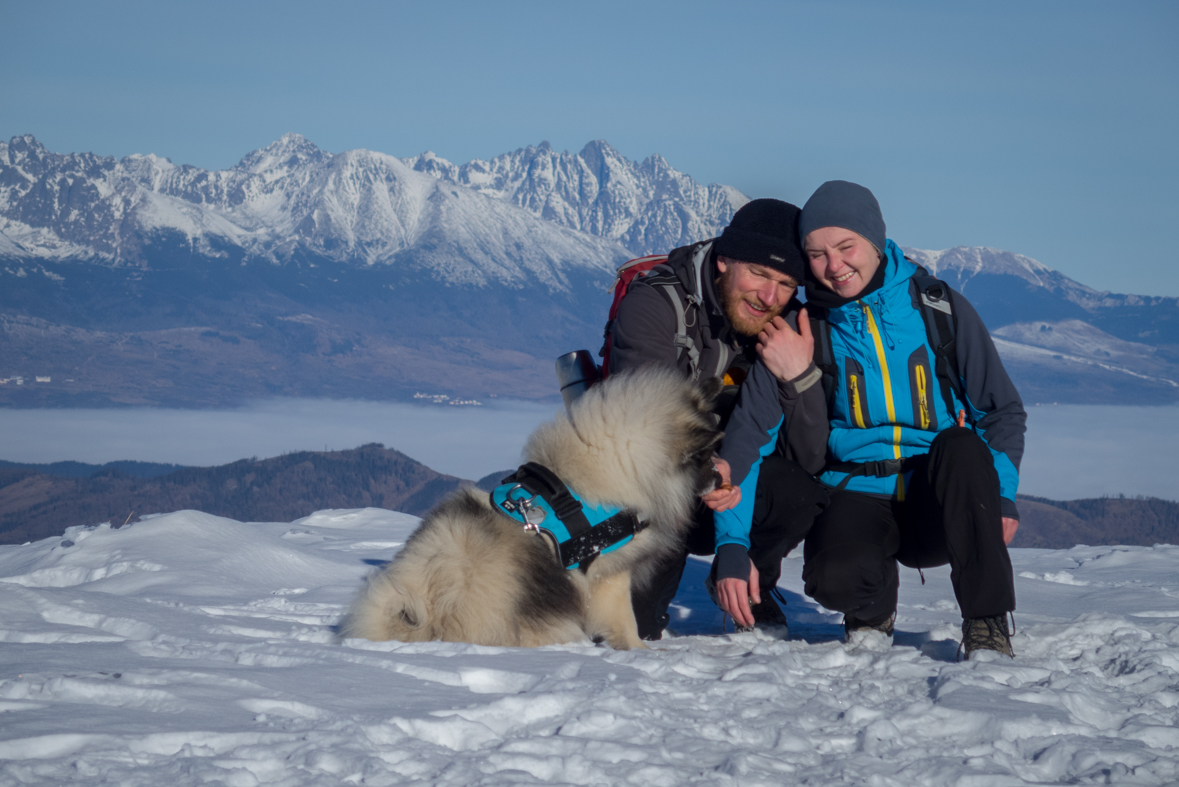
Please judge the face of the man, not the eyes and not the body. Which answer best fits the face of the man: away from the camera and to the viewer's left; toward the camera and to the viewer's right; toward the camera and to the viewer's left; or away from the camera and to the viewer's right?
toward the camera and to the viewer's right

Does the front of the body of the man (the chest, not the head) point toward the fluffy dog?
no

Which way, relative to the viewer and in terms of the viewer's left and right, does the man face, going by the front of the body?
facing the viewer and to the right of the viewer
